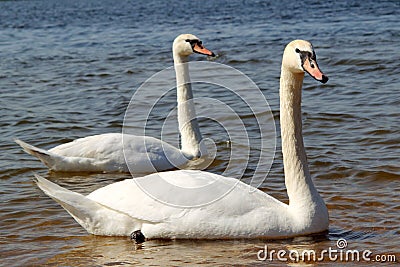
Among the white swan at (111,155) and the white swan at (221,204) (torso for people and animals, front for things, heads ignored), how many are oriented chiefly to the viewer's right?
2

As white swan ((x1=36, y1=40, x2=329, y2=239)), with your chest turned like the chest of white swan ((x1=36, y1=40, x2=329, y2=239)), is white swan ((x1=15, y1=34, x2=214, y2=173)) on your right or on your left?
on your left

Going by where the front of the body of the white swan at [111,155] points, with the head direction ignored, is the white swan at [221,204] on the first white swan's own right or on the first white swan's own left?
on the first white swan's own right

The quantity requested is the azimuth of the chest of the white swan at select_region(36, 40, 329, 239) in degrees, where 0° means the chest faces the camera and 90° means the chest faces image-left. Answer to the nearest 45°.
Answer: approximately 270°

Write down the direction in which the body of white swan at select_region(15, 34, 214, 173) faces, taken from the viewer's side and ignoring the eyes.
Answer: to the viewer's right
